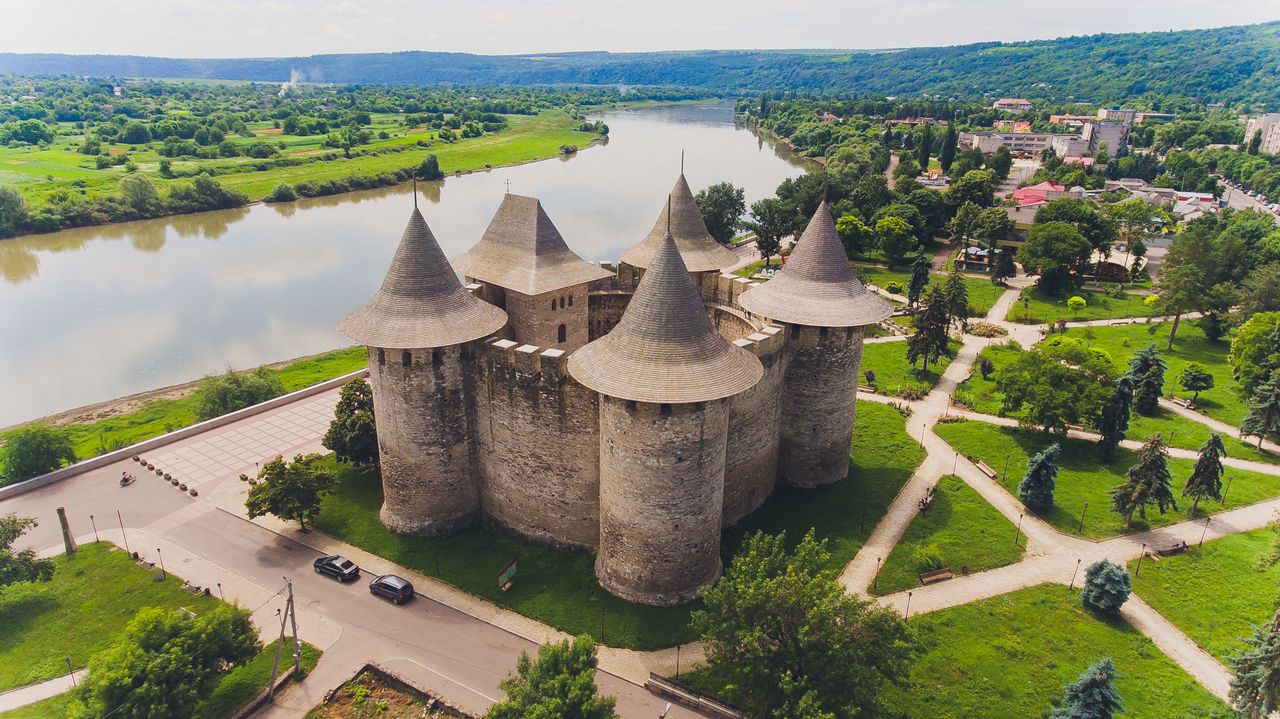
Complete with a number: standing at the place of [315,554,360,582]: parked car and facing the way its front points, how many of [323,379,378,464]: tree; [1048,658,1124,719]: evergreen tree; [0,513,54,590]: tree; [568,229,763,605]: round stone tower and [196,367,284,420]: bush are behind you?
2

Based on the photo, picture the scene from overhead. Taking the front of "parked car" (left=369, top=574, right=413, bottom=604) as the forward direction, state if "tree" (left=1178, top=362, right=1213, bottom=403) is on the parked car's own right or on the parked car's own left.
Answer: on the parked car's own right

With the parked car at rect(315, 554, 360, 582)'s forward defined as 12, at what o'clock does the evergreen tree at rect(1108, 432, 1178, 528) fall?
The evergreen tree is roughly at 5 o'clock from the parked car.

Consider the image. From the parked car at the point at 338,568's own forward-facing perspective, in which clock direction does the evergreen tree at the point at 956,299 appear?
The evergreen tree is roughly at 4 o'clock from the parked car.

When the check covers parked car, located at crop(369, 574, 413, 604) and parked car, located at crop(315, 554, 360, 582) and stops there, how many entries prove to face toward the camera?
0

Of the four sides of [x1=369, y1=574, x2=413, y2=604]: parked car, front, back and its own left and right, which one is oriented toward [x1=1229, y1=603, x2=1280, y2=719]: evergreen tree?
back

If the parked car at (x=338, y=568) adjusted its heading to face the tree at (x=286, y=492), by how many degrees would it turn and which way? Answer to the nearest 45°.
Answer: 0° — it already faces it

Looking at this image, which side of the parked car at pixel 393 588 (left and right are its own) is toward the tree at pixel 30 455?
front

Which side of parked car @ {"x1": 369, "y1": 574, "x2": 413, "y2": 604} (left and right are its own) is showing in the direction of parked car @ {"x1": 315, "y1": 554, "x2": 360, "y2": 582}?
front

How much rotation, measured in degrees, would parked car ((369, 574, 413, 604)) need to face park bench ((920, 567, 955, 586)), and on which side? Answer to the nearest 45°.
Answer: approximately 135° to its right

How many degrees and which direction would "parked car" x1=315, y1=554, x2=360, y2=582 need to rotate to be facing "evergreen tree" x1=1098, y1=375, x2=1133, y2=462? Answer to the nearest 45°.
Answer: approximately 135° to its right

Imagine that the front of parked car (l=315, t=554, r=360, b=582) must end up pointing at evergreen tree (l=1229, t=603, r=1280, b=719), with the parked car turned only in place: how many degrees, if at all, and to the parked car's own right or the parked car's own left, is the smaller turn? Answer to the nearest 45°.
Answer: approximately 180°

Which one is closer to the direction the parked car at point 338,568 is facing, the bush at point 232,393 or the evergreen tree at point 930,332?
the bush

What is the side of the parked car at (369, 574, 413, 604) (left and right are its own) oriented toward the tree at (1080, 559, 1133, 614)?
back

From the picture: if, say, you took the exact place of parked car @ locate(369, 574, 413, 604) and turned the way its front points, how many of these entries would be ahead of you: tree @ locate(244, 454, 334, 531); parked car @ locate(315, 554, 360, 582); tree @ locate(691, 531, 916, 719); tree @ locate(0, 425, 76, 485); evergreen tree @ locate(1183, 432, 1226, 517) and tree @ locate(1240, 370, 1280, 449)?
3

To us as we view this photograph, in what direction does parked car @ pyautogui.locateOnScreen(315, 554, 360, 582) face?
facing away from the viewer and to the left of the viewer
